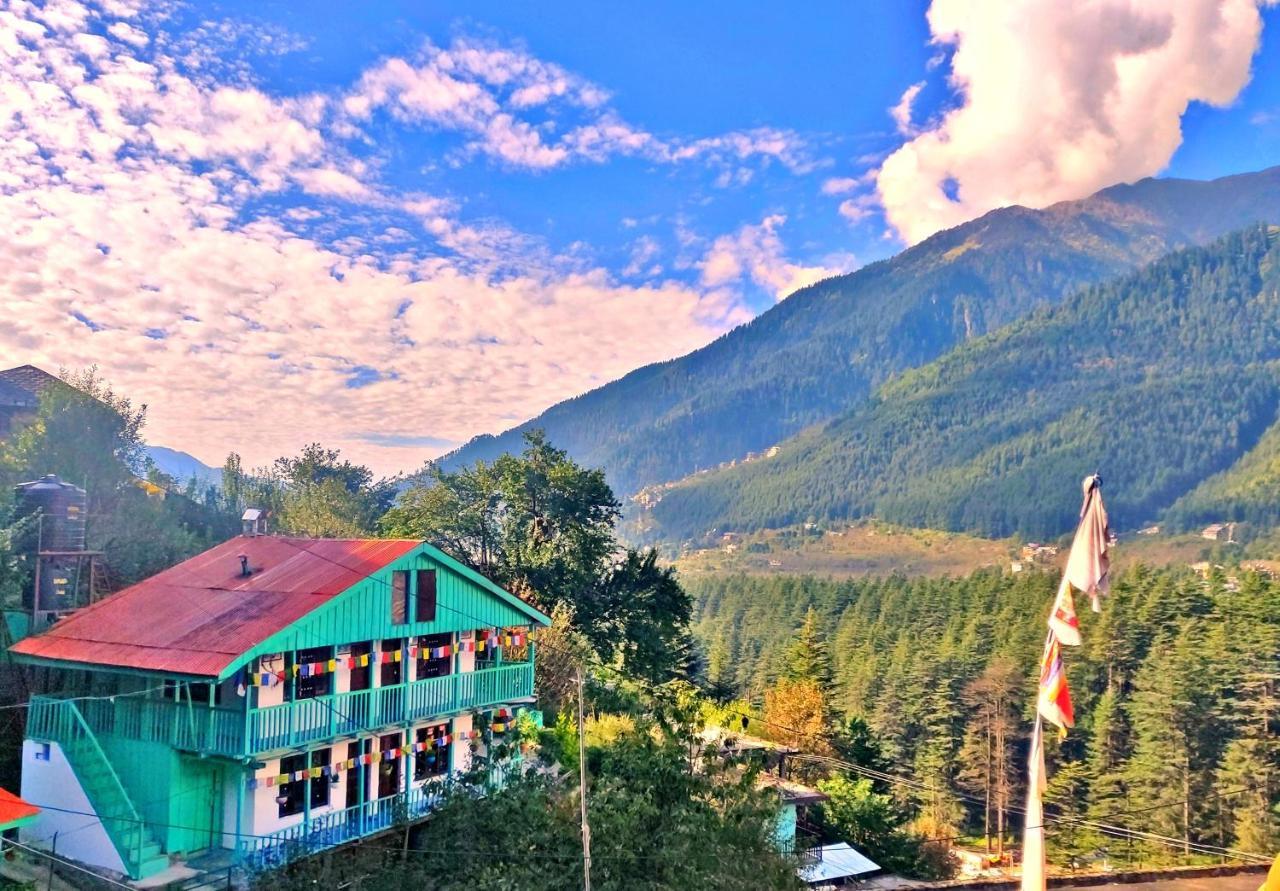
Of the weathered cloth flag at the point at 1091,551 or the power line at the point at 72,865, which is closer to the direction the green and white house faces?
the weathered cloth flag

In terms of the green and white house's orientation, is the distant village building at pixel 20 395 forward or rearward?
rearward

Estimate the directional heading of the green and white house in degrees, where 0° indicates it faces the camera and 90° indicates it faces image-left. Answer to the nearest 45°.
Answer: approximately 315°

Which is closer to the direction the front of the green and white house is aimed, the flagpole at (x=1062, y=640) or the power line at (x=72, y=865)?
the flagpole

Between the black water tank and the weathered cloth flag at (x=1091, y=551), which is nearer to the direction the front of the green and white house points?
the weathered cloth flag

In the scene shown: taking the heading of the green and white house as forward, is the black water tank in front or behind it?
behind
